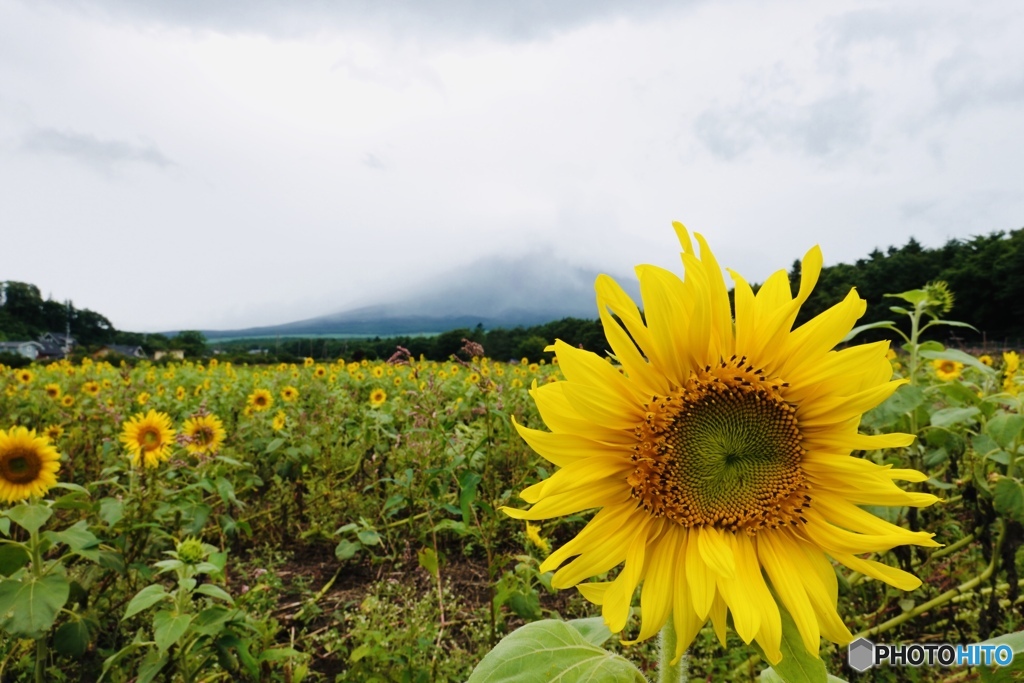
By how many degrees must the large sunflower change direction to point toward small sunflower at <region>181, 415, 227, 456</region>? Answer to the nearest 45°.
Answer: approximately 135° to its right

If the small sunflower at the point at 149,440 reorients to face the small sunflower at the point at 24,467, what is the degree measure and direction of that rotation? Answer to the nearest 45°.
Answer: approximately 45° to its right

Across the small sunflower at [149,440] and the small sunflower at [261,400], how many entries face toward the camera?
2

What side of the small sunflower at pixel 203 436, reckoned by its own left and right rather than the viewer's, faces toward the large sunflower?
front

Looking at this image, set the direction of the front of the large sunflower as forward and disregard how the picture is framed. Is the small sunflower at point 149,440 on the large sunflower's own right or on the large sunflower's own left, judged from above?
on the large sunflower's own right

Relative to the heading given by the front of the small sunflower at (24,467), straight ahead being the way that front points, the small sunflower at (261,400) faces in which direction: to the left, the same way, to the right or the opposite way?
the same way

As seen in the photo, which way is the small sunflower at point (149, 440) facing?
toward the camera

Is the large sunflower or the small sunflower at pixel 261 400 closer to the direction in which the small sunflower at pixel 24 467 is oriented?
the large sunflower

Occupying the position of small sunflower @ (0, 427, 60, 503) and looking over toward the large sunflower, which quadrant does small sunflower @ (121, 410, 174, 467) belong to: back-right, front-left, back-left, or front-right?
back-left

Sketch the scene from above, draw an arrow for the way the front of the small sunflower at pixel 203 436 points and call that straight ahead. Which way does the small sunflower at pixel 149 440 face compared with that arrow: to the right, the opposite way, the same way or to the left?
the same way

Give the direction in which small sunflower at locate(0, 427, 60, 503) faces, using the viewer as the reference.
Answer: facing the viewer

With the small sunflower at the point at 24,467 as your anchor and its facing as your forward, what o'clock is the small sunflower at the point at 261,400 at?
the small sunflower at the point at 261,400 is roughly at 7 o'clock from the small sunflower at the point at 24,467.

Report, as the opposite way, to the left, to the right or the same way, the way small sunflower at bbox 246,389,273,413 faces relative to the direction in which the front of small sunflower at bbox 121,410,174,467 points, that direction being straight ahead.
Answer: the same way

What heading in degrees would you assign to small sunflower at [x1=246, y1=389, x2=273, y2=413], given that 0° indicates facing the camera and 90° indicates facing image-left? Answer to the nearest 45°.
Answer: approximately 0°
